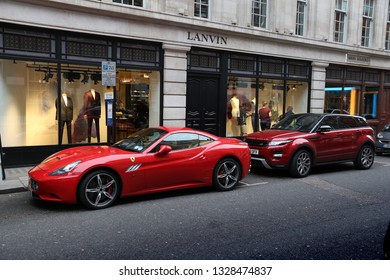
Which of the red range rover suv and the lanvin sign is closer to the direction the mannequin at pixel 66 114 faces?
the red range rover suv

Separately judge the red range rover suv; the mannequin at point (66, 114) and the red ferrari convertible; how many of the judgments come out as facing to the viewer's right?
0

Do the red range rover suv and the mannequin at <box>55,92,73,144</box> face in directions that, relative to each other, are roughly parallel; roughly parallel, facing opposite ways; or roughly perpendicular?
roughly perpendicular

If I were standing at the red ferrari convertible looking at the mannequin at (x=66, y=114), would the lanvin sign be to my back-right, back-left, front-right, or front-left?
front-right

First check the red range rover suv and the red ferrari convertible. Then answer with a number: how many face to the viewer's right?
0

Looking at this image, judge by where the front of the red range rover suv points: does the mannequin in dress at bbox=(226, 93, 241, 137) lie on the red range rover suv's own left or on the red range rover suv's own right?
on the red range rover suv's own right

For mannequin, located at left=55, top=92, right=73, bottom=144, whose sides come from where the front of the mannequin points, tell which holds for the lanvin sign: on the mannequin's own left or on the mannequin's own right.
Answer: on the mannequin's own left

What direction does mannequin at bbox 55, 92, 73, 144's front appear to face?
toward the camera

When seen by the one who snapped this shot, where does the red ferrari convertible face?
facing the viewer and to the left of the viewer

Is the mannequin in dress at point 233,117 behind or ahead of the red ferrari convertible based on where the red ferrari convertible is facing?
behind

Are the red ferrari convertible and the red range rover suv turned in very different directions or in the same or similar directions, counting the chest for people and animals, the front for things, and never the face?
same or similar directions

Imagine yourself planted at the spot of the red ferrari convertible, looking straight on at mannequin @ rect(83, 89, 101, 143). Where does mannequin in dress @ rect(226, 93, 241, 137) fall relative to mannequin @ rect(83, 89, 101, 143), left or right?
right

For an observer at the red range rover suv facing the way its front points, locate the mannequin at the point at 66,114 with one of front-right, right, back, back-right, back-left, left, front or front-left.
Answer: front-right
